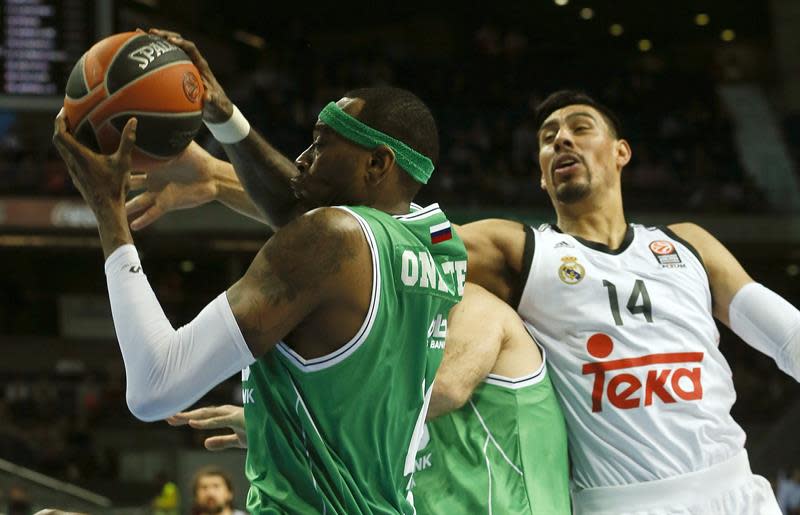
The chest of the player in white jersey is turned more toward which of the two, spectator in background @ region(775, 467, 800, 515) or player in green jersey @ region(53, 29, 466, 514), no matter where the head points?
the player in green jersey

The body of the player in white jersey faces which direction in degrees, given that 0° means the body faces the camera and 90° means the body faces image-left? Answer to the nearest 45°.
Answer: approximately 0°

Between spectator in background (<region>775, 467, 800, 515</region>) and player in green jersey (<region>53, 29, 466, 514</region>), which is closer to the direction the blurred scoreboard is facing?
the player in green jersey

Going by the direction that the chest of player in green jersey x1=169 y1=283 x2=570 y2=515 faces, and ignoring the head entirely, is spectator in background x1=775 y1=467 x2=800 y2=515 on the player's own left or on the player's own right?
on the player's own right

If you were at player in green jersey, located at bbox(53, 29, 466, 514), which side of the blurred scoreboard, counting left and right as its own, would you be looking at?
front

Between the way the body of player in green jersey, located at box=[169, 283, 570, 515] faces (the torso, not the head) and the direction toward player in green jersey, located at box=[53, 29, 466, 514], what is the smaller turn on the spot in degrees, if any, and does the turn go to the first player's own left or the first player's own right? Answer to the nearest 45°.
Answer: approximately 45° to the first player's own left

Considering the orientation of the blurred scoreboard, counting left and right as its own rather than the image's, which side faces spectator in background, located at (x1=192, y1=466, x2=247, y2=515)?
front

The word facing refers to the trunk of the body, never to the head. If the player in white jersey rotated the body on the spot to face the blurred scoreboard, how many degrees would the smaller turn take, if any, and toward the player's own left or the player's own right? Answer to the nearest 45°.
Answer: approximately 135° to the player's own right

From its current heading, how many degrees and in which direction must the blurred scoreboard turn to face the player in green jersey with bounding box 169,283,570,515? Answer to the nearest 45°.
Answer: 0° — it already faces them
